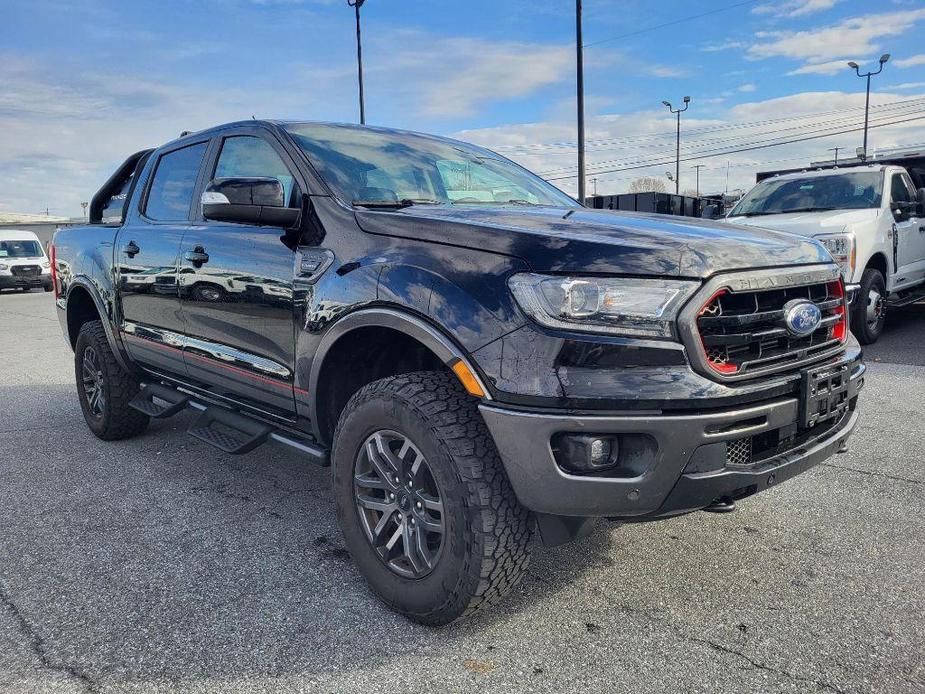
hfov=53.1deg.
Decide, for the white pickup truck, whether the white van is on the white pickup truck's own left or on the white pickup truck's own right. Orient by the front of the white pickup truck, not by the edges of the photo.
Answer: on the white pickup truck's own right

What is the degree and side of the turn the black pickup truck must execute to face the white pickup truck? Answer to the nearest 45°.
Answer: approximately 90° to its left

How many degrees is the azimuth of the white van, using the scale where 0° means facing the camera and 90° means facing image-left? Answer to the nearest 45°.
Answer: approximately 0°

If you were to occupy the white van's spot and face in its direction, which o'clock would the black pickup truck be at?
The black pickup truck is roughly at 12 o'clock from the white van.

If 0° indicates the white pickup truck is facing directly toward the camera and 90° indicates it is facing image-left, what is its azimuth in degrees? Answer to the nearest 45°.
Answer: approximately 45°

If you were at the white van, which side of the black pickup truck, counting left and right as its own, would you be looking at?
back
